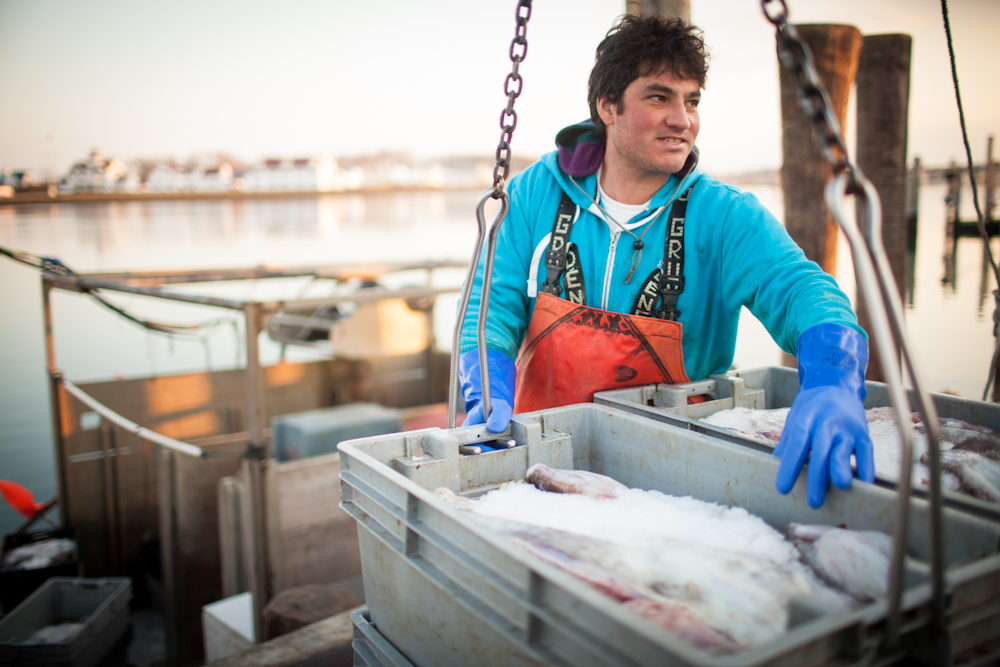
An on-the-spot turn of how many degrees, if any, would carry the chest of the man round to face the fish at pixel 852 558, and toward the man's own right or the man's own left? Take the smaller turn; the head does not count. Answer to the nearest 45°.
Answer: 0° — they already face it

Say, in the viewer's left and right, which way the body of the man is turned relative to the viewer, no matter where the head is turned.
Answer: facing the viewer

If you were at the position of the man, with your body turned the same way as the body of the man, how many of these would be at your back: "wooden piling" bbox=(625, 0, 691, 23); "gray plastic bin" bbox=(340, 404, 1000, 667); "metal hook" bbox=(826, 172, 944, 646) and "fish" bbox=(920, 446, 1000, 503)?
1

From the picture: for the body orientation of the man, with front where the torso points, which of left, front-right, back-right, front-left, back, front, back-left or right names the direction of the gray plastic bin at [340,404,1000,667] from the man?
front

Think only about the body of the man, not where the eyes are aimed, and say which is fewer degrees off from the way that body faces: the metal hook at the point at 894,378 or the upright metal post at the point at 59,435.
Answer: the metal hook

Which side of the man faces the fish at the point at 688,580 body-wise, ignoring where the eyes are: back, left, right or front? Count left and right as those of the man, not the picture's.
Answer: front

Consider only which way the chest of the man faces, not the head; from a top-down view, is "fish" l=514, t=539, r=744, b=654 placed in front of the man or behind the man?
in front

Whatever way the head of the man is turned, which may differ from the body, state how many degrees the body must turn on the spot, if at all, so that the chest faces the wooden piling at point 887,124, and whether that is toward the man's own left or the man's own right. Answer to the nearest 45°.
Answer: approximately 135° to the man's own left

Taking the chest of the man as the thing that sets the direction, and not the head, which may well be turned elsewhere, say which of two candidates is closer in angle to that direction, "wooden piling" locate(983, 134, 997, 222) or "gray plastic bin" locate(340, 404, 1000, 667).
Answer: the gray plastic bin

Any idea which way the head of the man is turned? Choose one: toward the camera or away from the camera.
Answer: toward the camera

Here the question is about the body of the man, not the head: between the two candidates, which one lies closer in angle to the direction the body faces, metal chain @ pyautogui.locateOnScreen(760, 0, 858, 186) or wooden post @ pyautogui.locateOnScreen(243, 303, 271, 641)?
the metal chain

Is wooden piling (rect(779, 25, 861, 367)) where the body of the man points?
no

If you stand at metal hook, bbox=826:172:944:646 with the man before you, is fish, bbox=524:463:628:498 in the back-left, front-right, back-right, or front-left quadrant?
front-left

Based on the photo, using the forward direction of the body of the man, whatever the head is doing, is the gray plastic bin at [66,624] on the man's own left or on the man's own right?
on the man's own right
